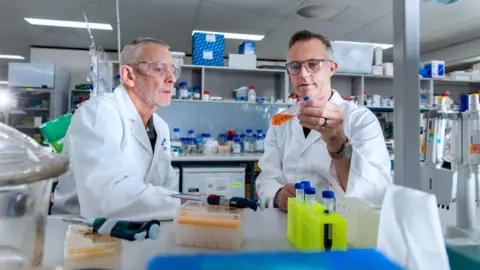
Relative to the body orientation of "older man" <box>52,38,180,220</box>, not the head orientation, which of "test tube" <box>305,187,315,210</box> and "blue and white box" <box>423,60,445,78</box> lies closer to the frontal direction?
the test tube

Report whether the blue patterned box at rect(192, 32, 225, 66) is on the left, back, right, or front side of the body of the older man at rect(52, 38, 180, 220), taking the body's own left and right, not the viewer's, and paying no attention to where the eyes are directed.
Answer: left

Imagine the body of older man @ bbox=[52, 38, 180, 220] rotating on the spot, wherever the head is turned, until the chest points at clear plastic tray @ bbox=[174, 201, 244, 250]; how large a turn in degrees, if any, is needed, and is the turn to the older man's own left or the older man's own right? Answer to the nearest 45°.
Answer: approximately 45° to the older man's own right

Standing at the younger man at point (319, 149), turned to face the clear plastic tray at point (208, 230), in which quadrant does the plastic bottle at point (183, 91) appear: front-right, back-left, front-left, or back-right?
back-right

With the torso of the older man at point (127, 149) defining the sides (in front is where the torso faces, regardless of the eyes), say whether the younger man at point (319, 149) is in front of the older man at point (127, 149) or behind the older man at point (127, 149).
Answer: in front

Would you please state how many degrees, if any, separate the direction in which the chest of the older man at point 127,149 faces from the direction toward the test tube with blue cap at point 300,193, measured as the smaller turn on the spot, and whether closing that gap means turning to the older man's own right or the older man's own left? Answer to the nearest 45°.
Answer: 0° — they already face it

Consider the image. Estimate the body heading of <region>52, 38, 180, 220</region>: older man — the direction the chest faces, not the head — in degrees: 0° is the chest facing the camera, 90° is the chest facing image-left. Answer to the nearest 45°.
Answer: approximately 315°

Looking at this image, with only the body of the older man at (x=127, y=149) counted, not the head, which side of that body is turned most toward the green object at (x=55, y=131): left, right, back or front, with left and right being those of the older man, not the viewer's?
back

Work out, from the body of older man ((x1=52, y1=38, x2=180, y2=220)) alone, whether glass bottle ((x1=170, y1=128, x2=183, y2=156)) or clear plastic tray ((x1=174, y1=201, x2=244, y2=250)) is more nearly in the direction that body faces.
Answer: the clear plastic tray

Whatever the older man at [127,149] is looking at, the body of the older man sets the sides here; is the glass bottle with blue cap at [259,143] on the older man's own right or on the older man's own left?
on the older man's own left

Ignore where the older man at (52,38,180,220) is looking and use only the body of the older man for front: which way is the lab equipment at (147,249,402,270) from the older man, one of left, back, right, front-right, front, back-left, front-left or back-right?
front-right
